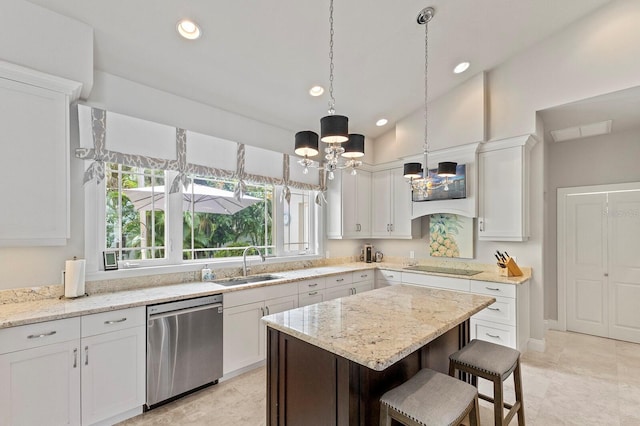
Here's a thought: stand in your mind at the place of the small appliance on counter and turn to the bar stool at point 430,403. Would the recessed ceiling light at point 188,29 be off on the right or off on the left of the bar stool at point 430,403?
right

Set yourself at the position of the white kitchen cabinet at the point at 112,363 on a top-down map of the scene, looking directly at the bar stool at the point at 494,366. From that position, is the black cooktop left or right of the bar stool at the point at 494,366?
left

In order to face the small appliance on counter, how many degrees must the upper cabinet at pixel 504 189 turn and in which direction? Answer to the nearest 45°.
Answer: approximately 90° to its right

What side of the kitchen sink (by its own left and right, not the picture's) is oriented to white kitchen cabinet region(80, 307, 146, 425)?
right

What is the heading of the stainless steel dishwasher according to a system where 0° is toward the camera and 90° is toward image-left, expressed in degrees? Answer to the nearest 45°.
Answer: approximately 315°
